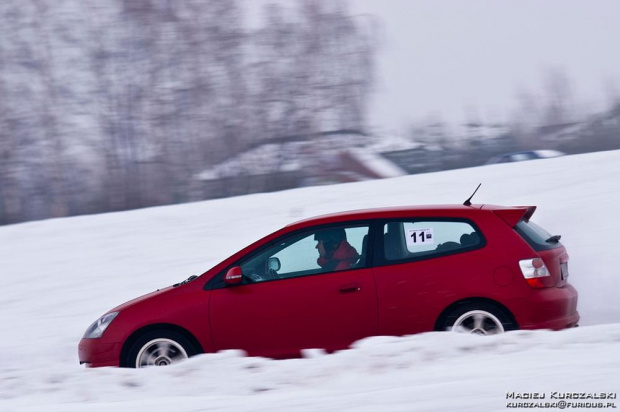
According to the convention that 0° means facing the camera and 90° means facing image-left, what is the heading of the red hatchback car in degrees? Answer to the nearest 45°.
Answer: approximately 90°

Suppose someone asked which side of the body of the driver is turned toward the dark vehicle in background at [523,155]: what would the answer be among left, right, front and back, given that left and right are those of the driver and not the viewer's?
right

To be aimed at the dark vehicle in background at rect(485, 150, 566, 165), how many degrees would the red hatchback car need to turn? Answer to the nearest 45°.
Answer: approximately 90° to its right

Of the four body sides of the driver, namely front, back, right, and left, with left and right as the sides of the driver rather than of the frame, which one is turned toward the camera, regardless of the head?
left

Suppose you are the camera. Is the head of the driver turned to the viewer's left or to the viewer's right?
to the viewer's left
